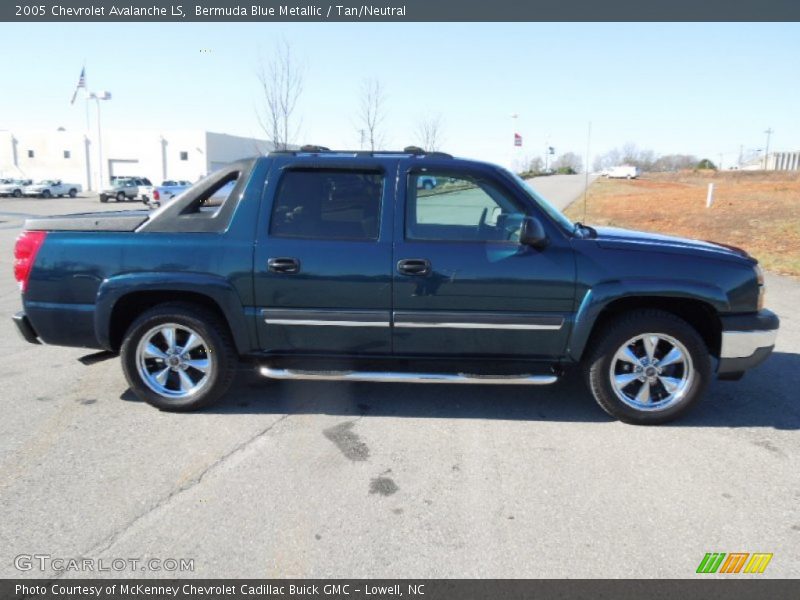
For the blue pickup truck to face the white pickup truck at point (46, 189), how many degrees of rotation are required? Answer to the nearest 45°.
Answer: approximately 135° to its left

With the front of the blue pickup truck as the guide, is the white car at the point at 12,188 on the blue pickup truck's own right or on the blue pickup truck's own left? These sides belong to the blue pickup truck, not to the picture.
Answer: on the blue pickup truck's own left

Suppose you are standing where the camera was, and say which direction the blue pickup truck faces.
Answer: facing to the right of the viewer
